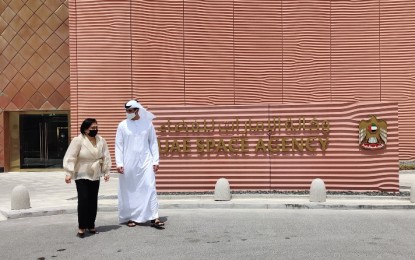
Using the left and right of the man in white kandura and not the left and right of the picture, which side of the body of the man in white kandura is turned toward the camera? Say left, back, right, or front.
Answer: front

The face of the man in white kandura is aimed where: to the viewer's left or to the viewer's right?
to the viewer's left

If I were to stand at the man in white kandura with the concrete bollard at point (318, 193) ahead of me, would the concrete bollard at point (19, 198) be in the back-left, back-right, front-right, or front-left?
back-left

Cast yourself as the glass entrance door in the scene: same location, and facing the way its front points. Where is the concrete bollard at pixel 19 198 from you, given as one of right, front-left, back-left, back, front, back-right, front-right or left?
front

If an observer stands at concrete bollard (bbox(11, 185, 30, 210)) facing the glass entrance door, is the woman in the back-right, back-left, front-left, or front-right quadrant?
back-right

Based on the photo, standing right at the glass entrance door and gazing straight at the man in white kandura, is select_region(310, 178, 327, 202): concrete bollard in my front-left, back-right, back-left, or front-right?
front-left

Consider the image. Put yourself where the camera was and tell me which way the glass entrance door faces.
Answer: facing the viewer

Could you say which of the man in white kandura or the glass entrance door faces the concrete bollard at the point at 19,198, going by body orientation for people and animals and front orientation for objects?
the glass entrance door

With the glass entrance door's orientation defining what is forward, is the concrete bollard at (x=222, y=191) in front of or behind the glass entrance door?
in front

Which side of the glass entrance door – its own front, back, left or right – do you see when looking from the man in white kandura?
front

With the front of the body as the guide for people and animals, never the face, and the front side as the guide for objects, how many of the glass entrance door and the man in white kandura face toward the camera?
2

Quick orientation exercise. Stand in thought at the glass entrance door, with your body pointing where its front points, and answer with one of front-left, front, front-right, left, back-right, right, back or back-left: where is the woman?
front

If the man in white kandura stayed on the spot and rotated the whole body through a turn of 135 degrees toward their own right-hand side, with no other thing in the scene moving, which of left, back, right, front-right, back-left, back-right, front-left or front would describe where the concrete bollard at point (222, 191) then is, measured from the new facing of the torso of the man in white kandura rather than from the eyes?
right

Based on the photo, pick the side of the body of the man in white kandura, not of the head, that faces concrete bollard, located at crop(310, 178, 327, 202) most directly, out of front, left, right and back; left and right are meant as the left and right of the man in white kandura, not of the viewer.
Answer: left

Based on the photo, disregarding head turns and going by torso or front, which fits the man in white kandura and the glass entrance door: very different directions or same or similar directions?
same or similar directions
